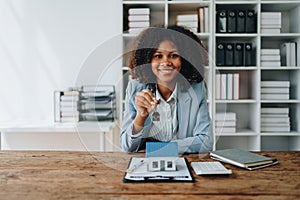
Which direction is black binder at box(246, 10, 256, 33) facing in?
toward the camera

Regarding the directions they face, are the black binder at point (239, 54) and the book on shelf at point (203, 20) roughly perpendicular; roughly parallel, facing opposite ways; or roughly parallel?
roughly parallel

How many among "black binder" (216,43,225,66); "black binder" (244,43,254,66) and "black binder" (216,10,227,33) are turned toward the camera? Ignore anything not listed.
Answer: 3

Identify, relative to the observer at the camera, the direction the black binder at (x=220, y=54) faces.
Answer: facing the viewer

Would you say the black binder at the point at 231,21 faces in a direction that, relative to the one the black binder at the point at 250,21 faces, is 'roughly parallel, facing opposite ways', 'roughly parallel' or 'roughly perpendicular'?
roughly parallel

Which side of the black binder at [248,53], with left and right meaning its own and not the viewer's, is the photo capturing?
front

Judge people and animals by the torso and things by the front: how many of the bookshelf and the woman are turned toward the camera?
2

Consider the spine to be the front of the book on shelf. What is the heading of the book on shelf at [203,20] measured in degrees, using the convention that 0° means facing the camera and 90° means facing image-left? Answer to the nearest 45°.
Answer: approximately 0°

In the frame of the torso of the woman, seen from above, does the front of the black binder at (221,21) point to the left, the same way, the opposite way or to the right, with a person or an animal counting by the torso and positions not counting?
the same way

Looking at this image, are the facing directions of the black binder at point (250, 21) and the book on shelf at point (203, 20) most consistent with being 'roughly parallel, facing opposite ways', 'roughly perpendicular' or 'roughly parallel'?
roughly parallel

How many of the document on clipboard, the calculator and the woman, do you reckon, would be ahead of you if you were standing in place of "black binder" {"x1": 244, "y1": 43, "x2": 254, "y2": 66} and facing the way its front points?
3

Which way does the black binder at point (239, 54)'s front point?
toward the camera

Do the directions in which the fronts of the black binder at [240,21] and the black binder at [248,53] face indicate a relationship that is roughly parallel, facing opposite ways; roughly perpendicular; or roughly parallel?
roughly parallel

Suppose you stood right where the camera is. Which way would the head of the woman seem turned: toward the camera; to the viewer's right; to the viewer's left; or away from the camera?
toward the camera
